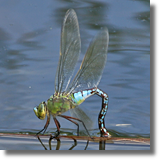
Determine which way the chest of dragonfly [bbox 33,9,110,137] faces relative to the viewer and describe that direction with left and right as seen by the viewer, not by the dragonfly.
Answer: facing to the left of the viewer
